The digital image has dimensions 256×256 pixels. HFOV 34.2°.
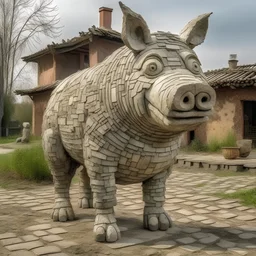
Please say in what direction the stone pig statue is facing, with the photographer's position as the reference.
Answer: facing the viewer and to the right of the viewer

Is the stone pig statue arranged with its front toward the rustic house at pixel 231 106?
no

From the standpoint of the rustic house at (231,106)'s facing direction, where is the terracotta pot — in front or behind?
in front

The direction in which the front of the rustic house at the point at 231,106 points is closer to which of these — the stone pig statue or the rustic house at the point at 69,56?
the stone pig statue

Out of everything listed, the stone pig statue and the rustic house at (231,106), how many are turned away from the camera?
0

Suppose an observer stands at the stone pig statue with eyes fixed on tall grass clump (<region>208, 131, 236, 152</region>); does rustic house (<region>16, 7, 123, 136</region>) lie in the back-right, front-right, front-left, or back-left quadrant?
front-left

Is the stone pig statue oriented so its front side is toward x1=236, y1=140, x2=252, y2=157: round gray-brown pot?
no

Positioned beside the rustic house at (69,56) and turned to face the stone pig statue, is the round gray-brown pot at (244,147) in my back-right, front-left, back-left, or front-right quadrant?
front-left

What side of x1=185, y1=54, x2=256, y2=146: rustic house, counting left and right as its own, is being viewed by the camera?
front

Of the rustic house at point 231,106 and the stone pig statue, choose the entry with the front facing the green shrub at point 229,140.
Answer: the rustic house

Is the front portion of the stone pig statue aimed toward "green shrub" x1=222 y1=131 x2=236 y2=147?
no

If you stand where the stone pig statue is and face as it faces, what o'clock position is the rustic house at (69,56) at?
The rustic house is roughly at 7 o'clock from the stone pig statue.
